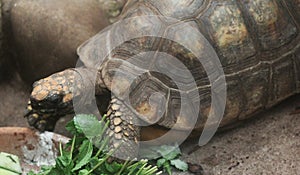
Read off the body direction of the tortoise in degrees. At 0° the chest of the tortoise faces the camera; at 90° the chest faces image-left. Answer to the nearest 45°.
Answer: approximately 45°

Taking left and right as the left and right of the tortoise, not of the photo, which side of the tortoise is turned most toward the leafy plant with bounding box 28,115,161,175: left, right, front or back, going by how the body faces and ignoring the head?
front

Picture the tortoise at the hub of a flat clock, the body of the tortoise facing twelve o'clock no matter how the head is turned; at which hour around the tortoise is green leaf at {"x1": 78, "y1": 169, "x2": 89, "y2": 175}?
The green leaf is roughly at 12 o'clock from the tortoise.
